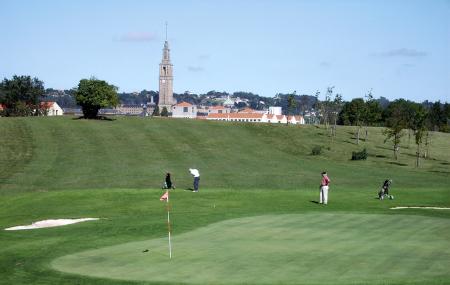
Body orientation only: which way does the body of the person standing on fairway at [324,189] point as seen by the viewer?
to the viewer's left

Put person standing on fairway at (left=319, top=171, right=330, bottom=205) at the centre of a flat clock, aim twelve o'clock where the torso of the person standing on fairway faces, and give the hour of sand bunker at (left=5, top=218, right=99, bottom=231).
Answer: The sand bunker is roughly at 11 o'clock from the person standing on fairway.
